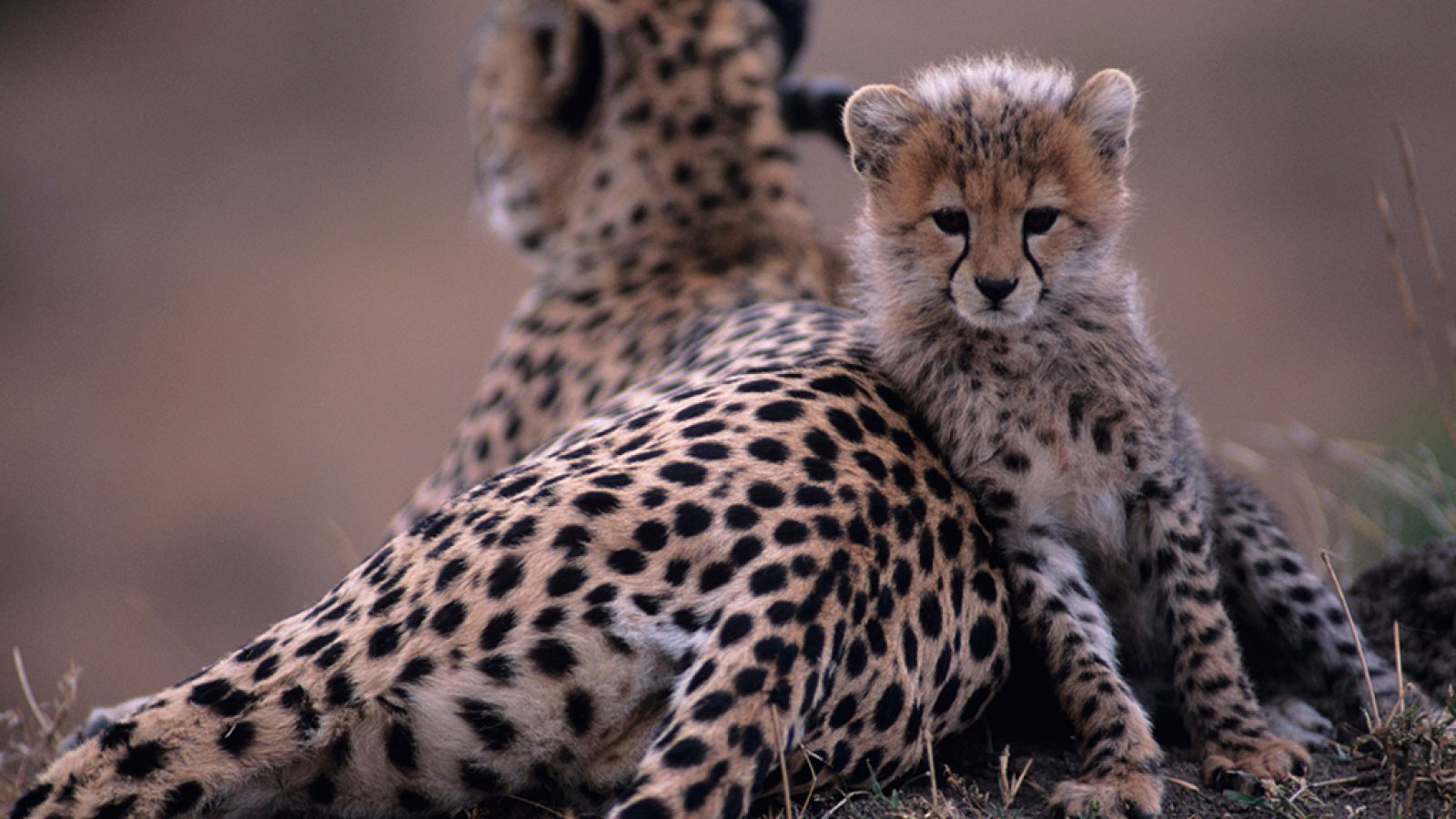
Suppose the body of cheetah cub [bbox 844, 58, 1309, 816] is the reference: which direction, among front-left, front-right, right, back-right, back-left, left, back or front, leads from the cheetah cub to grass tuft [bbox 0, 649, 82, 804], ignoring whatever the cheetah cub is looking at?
right

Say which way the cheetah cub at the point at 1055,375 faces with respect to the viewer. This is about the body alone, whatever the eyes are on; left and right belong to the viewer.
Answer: facing the viewer

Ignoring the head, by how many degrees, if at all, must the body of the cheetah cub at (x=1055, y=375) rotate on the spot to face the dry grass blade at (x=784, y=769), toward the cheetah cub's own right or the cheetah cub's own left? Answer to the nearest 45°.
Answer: approximately 45° to the cheetah cub's own right
